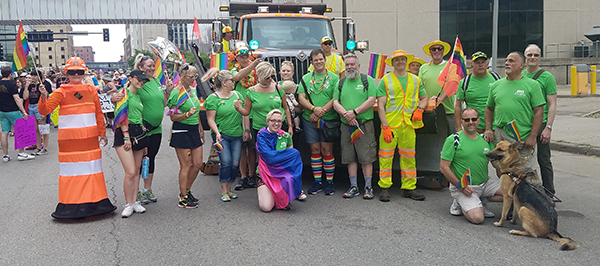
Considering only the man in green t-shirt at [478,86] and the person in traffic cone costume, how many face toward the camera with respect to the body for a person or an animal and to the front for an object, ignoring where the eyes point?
2

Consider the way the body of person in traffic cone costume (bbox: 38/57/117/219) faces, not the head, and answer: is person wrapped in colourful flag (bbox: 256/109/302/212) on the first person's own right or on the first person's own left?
on the first person's own left

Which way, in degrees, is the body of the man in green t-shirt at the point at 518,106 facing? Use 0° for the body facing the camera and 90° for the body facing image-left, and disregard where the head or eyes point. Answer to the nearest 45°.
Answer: approximately 45°

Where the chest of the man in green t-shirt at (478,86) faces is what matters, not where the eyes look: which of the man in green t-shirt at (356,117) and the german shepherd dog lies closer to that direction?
the german shepherd dog

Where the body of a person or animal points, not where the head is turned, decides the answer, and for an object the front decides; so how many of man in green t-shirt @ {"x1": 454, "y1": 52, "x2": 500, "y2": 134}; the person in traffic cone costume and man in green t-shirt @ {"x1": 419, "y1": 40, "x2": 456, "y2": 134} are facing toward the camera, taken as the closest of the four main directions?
3

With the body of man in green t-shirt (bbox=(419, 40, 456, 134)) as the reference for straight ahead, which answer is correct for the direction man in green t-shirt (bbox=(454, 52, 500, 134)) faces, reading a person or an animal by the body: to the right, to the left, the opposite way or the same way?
the same way

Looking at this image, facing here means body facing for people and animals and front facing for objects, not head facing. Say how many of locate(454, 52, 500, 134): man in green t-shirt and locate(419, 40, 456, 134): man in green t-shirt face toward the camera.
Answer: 2

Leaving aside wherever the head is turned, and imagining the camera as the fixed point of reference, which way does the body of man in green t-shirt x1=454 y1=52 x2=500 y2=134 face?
toward the camera

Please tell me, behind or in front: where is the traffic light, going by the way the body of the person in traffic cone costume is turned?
behind

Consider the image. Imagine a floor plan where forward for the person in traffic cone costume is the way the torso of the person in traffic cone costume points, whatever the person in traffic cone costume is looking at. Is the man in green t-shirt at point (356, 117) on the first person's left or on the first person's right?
on the first person's left

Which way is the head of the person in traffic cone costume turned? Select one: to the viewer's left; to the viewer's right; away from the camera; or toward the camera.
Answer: toward the camera

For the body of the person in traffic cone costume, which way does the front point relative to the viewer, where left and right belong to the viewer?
facing the viewer

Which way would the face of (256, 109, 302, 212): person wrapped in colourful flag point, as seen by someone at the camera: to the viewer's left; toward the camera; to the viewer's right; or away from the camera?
toward the camera

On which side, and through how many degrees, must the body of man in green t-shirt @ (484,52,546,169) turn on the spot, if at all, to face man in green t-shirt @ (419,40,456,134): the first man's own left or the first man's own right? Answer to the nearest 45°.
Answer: approximately 90° to the first man's own right

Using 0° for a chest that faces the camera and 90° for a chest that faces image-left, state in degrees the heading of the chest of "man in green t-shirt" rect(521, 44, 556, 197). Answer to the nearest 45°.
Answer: approximately 45°

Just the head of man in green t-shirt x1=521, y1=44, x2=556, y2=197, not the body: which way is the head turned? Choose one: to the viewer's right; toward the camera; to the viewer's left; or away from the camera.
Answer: toward the camera

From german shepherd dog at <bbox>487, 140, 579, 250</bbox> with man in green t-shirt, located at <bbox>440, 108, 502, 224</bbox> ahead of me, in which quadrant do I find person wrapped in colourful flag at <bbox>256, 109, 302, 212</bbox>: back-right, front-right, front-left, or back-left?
front-left
